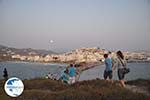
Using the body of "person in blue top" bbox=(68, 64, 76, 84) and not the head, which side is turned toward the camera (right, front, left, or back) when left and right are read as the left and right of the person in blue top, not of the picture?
back

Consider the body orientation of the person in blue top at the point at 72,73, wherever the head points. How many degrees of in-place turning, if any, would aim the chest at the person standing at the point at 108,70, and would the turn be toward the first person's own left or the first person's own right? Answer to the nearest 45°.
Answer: approximately 90° to the first person's own right
